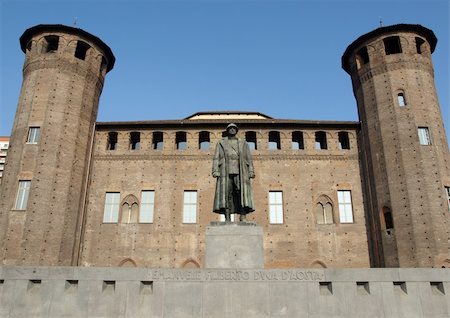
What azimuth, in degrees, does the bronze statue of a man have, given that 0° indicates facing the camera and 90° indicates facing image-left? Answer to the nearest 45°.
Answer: approximately 0°

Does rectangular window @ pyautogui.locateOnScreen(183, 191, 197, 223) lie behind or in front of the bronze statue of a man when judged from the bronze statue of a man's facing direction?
behind

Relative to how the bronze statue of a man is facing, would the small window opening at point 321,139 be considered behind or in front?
behind

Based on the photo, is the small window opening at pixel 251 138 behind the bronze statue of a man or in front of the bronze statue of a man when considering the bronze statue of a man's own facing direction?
behind

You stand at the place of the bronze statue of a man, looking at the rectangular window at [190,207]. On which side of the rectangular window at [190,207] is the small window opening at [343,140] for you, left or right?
right

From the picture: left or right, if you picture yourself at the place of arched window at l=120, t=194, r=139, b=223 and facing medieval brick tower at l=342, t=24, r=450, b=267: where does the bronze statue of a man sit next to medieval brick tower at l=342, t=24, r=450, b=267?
right

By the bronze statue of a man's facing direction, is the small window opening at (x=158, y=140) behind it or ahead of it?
behind

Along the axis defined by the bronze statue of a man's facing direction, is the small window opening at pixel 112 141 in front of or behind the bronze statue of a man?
behind
